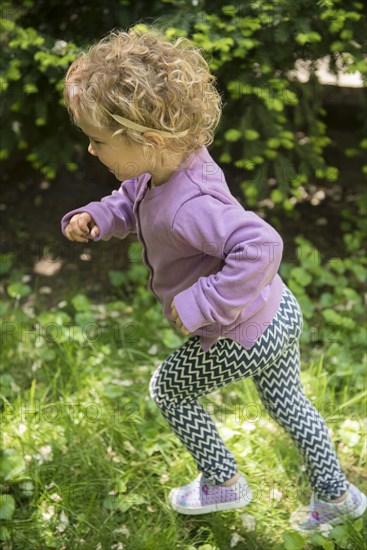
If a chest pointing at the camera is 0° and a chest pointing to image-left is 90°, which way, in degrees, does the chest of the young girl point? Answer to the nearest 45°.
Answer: approximately 90°

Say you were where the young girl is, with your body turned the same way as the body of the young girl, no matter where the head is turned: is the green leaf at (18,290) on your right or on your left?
on your right

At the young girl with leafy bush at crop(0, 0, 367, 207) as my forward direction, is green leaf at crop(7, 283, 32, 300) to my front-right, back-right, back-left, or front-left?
front-left

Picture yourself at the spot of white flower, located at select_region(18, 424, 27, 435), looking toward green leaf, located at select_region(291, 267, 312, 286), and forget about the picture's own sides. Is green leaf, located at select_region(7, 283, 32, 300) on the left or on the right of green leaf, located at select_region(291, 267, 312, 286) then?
left

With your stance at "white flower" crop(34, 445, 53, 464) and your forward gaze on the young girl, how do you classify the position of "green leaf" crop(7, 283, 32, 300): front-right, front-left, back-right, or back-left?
back-left

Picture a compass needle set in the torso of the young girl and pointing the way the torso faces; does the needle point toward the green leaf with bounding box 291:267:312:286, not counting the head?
no

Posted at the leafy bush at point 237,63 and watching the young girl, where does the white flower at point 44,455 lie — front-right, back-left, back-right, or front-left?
front-right

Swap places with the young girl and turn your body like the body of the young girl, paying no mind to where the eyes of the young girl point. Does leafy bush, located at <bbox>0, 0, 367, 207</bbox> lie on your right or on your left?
on your right

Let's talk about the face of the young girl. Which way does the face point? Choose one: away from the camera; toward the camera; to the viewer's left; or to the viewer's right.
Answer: to the viewer's left
